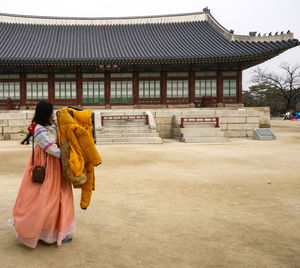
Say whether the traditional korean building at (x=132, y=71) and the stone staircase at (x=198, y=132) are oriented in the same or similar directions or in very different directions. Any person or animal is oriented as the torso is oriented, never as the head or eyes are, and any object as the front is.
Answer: same or similar directions

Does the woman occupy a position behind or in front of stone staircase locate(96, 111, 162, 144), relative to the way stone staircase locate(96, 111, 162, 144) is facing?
in front

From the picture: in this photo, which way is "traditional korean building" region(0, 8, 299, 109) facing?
toward the camera

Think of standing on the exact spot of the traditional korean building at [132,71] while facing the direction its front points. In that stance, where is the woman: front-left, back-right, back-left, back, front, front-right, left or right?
front

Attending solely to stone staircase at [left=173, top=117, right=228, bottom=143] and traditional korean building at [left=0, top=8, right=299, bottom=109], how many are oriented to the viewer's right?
0

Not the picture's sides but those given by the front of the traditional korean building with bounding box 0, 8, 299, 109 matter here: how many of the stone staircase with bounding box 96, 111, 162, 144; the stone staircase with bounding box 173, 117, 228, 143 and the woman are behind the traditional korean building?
0

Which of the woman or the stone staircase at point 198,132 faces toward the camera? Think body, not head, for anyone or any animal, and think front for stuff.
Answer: the stone staircase

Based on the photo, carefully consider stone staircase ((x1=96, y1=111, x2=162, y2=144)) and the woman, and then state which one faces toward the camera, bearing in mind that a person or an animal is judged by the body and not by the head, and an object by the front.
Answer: the stone staircase

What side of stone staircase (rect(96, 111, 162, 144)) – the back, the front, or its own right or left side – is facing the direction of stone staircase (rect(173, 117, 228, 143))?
left

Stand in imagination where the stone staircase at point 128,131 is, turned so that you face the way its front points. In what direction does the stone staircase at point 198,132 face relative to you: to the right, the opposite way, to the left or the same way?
the same way

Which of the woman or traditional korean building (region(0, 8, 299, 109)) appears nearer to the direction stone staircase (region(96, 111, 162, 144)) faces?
the woman

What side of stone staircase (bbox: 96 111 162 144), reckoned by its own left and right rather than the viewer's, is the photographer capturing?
front

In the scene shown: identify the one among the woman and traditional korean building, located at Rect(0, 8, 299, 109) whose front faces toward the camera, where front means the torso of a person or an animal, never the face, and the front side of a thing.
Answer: the traditional korean building

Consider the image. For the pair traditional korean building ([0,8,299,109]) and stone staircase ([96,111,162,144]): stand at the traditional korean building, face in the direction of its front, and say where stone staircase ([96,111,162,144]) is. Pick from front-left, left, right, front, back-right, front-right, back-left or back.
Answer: front
